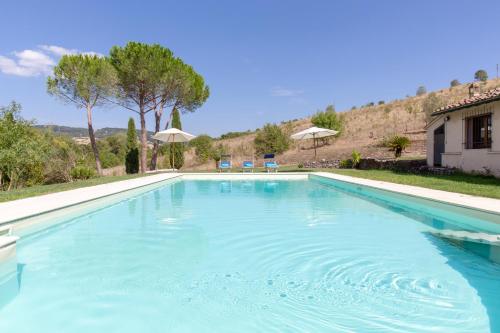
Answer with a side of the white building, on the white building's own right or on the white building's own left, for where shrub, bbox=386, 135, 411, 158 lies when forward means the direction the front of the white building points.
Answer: on the white building's own right

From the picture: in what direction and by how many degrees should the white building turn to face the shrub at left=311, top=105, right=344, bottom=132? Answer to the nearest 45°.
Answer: approximately 90° to its right

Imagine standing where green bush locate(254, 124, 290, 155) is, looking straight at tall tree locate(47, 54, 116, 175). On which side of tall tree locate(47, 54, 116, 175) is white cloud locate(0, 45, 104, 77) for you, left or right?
right

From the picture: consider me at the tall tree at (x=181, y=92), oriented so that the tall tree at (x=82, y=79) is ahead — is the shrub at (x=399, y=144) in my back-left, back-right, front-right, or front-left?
back-left

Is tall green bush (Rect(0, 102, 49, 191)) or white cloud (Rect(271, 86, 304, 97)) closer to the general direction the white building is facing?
the tall green bush

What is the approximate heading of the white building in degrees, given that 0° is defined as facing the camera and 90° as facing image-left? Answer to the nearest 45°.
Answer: approximately 45°

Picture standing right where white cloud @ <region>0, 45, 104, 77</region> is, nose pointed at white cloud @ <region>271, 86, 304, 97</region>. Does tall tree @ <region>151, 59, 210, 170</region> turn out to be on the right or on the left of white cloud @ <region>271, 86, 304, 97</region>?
right

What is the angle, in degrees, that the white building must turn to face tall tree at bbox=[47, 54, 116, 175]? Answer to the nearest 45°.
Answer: approximately 45° to its right
